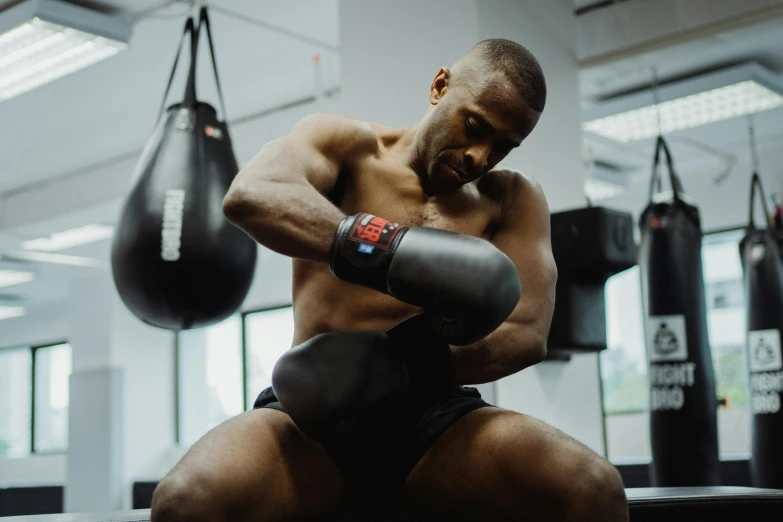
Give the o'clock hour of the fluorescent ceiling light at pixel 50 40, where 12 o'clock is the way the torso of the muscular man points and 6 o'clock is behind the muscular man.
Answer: The fluorescent ceiling light is roughly at 5 o'clock from the muscular man.

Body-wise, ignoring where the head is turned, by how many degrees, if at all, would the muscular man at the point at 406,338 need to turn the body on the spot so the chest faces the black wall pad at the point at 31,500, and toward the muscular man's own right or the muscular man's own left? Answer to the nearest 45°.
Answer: approximately 135° to the muscular man's own right

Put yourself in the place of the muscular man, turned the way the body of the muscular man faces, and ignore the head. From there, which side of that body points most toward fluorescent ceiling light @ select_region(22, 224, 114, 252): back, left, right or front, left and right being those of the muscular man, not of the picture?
back

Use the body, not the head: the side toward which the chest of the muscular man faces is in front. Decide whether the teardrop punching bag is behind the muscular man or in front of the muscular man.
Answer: behind

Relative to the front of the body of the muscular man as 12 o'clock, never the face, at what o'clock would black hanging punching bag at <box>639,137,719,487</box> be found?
The black hanging punching bag is roughly at 7 o'clock from the muscular man.

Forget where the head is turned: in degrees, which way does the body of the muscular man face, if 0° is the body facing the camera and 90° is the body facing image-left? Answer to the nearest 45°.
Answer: approximately 0°

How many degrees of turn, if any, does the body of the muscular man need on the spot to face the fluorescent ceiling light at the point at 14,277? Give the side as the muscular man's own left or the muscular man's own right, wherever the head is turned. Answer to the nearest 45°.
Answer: approximately 135° to the muscular man's own right

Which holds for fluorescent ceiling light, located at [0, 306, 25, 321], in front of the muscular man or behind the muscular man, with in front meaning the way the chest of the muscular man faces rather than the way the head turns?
behind

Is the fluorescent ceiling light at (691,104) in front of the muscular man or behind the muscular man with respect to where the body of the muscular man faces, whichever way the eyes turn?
behind

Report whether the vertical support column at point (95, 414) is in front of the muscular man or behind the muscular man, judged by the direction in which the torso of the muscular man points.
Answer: behind
